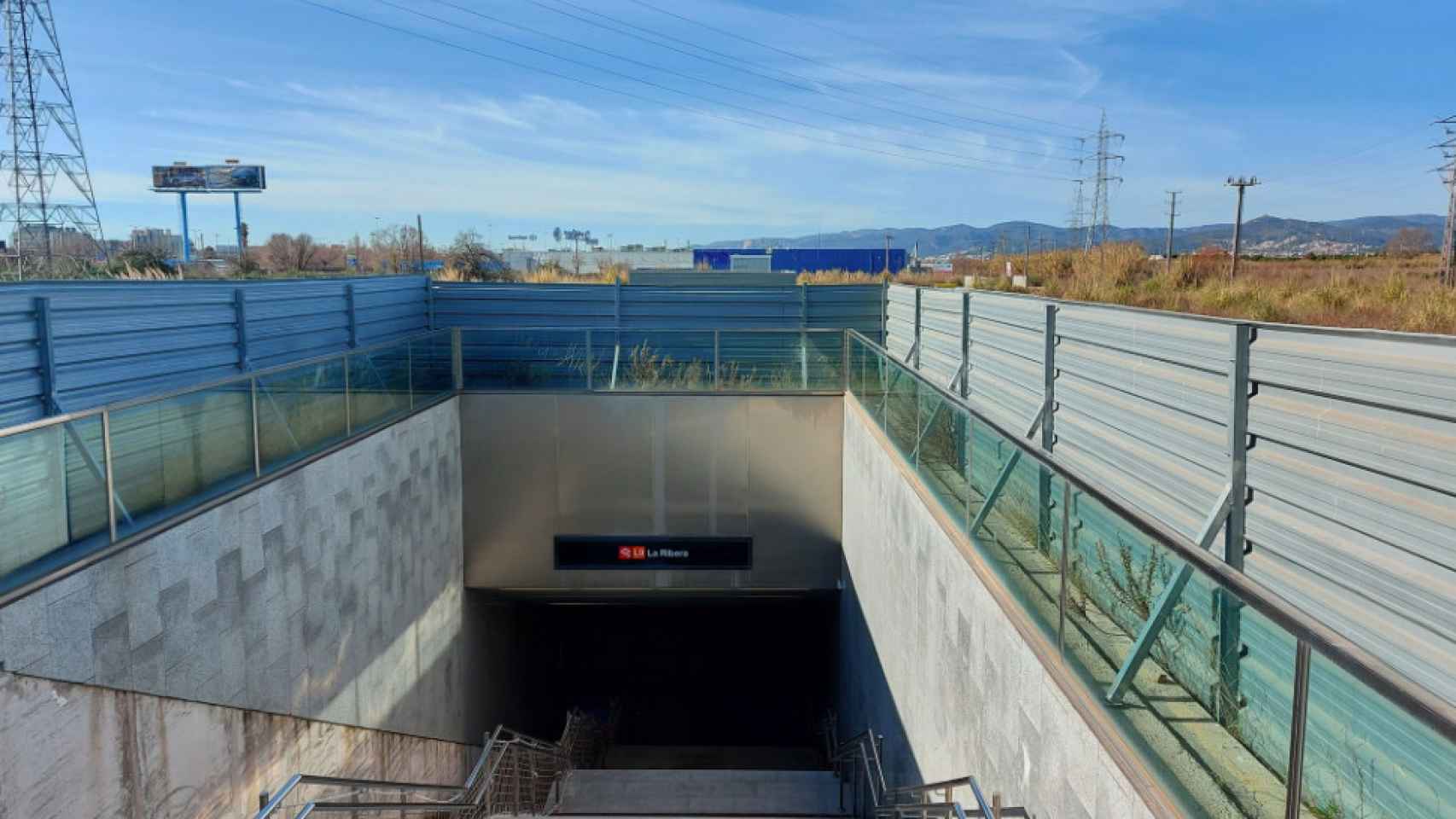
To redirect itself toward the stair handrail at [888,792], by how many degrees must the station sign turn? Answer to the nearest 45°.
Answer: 0° — it already faces it

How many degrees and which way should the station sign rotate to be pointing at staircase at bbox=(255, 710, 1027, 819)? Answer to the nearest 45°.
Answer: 0° — it already faces it

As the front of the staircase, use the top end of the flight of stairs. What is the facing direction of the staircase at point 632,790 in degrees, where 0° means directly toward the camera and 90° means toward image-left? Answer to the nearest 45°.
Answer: approximately 0°

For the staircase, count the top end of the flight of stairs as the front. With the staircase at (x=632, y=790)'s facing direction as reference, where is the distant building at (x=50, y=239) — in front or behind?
behind

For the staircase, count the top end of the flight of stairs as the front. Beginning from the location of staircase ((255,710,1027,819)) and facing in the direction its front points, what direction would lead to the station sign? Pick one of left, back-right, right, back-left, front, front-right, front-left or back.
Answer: back
